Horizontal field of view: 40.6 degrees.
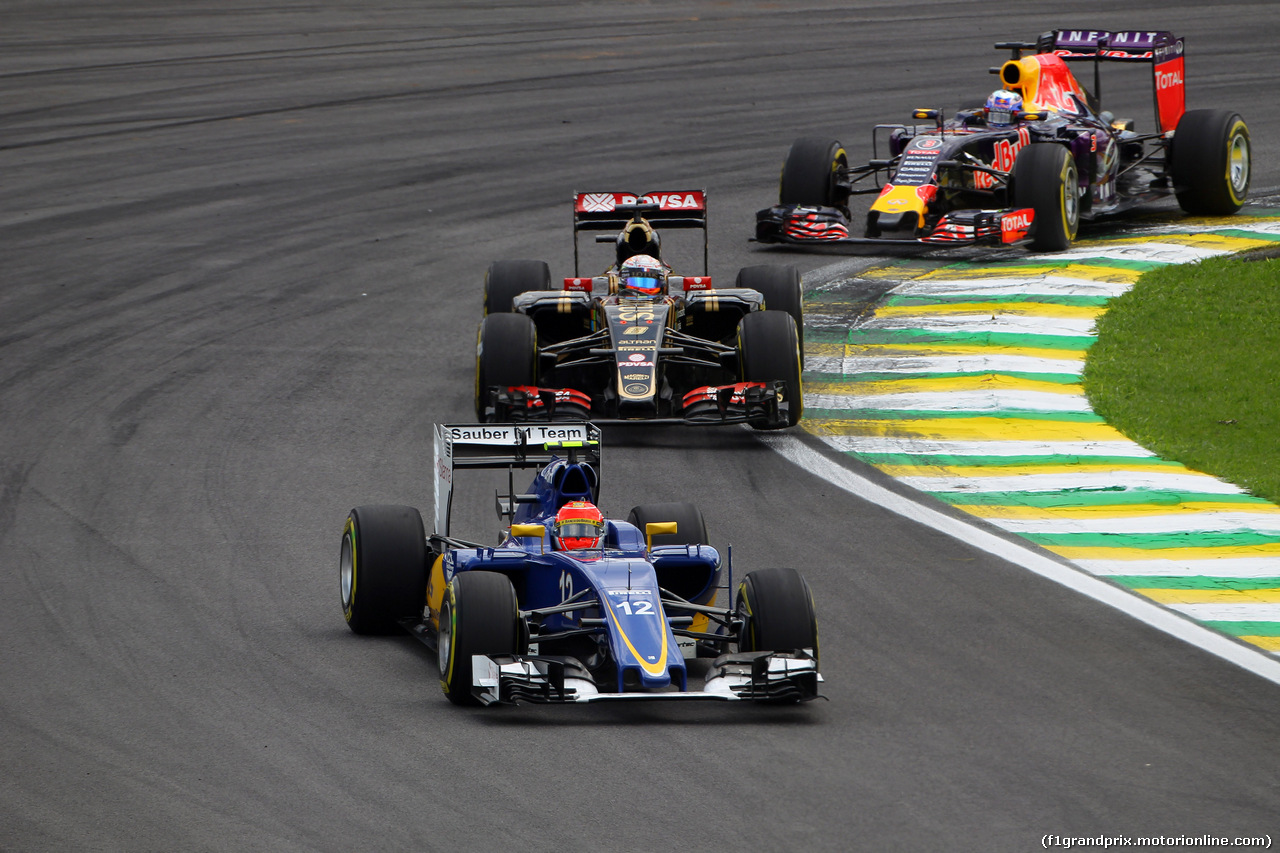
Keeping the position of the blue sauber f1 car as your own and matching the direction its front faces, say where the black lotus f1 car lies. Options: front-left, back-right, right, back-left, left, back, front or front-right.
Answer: back

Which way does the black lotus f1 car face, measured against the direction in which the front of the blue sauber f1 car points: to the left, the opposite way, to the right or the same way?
the same way

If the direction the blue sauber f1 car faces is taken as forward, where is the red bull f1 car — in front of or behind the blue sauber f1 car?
behind

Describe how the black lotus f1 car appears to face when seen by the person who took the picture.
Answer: facing the viewer

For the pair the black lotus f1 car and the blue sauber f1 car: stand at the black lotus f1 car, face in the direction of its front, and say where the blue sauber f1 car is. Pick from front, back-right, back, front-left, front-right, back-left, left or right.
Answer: front

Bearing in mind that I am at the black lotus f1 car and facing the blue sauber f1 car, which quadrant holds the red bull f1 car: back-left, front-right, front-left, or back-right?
back-left

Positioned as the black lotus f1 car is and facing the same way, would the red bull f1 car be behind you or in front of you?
behind

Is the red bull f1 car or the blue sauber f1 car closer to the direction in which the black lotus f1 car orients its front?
the blue sauber f1 car

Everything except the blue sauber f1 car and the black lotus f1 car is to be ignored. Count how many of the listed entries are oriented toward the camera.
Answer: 2
